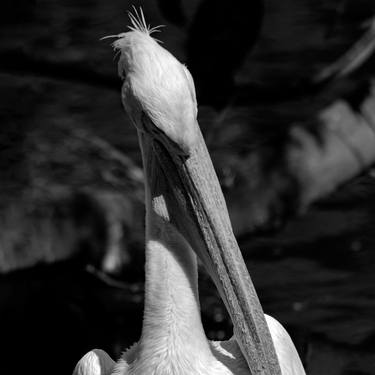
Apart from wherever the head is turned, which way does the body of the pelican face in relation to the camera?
toward the camera
